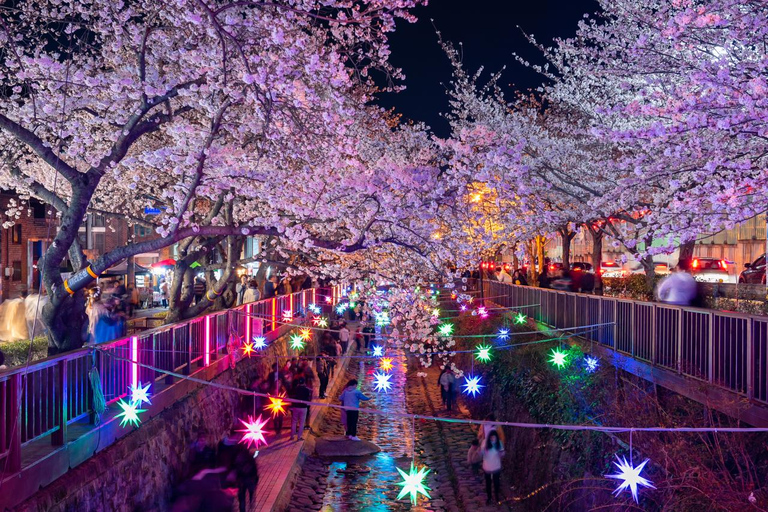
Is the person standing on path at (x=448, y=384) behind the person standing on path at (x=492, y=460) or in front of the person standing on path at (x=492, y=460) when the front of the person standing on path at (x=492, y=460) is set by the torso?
behind

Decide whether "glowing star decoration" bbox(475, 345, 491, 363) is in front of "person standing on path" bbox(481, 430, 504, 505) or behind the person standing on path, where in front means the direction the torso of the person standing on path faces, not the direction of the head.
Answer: behind

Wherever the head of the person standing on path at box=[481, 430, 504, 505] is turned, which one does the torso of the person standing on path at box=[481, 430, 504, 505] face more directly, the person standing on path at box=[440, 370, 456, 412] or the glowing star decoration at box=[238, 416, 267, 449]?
the glowing star decoration

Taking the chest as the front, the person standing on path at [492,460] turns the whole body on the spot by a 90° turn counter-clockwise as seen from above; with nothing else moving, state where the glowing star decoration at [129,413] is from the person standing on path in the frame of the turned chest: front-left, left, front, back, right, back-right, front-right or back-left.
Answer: back-right

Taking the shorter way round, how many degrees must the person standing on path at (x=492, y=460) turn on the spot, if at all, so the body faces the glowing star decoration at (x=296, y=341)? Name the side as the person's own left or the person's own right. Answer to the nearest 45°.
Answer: approximately 135° to the person's own right

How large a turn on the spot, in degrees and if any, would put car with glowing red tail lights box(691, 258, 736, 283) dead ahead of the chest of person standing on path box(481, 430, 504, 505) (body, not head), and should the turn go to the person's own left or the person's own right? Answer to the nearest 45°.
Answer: approximately 135° to the person's own left
